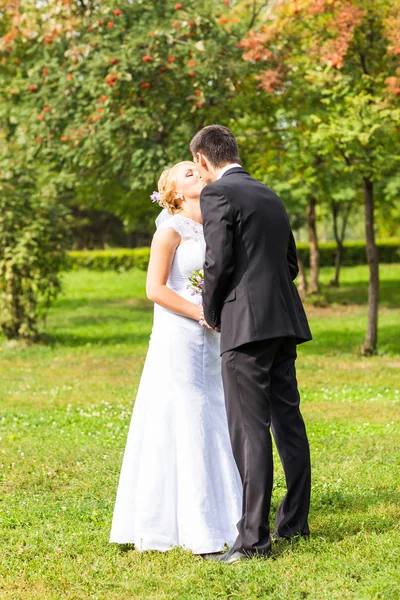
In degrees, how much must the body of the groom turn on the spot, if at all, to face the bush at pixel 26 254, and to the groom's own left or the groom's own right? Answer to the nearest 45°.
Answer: approximately 45° to the groom's own right

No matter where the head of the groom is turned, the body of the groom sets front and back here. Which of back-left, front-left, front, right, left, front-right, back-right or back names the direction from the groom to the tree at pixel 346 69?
front-right

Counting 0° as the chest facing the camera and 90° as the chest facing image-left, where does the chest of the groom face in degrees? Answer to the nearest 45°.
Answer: approximately 135°

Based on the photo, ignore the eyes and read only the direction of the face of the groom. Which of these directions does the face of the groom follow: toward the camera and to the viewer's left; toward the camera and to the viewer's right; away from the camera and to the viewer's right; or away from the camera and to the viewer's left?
away from the camera and to the viewer's left

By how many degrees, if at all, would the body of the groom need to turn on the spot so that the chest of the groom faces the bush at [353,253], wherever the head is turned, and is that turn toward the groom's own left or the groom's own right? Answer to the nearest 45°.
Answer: approximately 45° to the groom's own right

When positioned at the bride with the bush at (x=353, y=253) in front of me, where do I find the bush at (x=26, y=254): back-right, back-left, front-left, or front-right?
front-left
